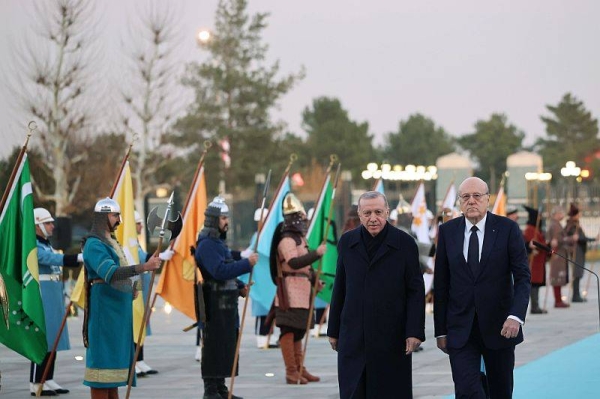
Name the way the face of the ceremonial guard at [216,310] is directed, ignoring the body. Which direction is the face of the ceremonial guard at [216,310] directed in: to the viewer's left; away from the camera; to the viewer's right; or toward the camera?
to the viewer's right

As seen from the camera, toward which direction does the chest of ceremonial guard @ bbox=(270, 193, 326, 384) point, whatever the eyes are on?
to the viewer's right

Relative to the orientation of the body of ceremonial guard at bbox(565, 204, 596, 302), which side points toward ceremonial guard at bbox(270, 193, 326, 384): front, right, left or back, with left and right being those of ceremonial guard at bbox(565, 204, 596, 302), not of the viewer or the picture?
right

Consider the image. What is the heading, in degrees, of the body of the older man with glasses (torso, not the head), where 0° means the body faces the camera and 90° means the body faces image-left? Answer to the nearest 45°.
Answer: approximately 0°

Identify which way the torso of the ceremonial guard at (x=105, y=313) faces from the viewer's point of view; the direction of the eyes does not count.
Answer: to the viewer's right

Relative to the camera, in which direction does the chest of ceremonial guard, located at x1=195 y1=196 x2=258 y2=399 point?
to the viewer's right
